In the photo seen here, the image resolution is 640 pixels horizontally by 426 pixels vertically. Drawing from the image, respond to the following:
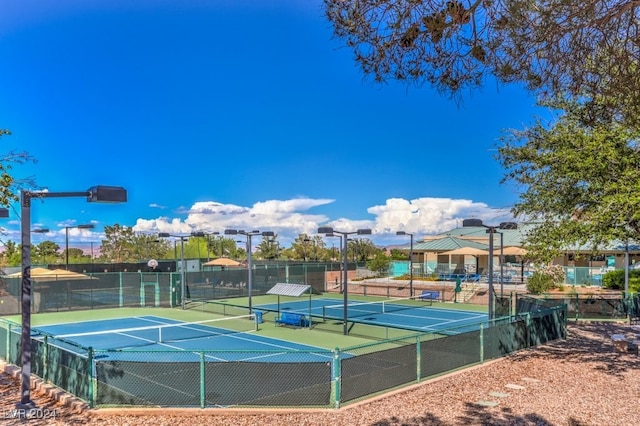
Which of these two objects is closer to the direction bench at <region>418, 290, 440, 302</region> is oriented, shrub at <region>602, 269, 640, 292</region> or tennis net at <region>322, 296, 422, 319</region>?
the tennis net

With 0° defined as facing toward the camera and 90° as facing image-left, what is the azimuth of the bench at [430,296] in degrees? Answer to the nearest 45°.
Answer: approximately 45°

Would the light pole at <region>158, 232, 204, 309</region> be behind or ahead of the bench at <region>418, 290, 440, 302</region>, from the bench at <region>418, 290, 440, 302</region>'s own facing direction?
ahead

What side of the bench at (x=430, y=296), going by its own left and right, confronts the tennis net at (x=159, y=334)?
front

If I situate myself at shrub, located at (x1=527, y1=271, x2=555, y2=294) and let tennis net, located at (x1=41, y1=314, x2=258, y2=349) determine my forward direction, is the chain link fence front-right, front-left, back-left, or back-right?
front-left

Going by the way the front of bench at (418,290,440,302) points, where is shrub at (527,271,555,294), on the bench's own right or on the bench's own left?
on the bench's own left

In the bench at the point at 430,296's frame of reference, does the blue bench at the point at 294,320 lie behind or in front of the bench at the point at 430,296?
in front
